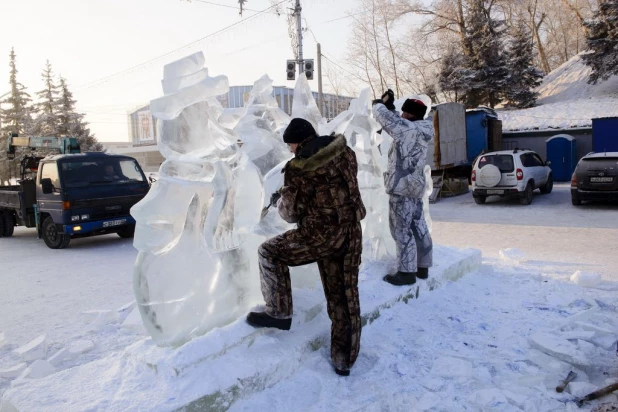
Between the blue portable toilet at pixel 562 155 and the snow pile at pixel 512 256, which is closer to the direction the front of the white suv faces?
the blue portable toilet

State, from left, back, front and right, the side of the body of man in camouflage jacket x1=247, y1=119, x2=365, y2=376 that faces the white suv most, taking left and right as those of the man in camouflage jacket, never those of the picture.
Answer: right

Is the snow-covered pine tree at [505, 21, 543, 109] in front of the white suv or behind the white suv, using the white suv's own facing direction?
in front

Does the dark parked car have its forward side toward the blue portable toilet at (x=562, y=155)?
yes

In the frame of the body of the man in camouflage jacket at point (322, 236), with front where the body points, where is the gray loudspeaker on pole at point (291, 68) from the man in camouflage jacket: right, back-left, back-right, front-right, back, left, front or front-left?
front-right

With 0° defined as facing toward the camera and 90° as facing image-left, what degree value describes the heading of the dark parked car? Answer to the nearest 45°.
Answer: approximately 180°

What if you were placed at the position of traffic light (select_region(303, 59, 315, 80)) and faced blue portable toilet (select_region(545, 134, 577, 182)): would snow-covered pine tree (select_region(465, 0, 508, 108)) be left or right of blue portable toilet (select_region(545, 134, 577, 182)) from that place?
left

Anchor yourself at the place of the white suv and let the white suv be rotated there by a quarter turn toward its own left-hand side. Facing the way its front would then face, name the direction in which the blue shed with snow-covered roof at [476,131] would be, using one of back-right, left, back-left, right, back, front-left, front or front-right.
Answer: front-right

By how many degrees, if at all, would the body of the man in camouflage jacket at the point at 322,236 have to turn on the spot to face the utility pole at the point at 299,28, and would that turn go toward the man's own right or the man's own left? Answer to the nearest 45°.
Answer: approximately 45° to the man's own right

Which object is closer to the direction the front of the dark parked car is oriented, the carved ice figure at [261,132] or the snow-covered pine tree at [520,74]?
the snow-covered pine tree

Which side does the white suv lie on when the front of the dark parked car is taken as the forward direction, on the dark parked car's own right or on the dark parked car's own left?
on the dark parked car's own left

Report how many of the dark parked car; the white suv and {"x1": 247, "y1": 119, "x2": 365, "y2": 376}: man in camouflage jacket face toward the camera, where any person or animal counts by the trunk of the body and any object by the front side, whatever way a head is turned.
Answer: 0

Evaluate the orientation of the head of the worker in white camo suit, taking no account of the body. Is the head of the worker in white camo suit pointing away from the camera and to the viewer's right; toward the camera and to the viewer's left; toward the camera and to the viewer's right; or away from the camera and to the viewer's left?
away from the camera and to the viewer's left

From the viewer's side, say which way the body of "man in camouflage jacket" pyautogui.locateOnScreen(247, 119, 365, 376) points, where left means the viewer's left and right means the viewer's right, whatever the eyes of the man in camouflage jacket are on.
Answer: facing away from the viewer and to the left of the viewer
